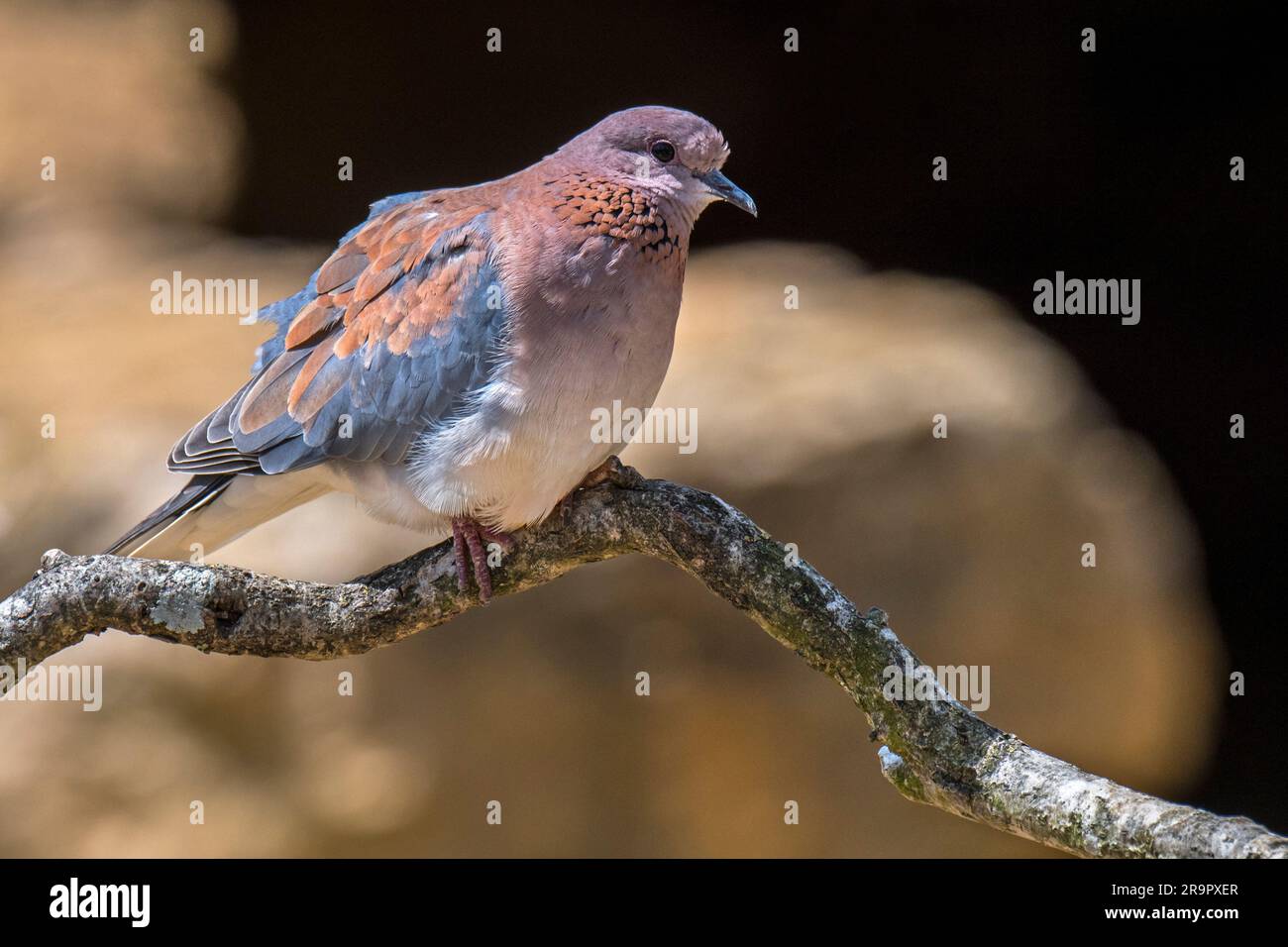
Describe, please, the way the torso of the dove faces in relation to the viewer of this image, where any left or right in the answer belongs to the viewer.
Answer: facing to the right of the viewer
